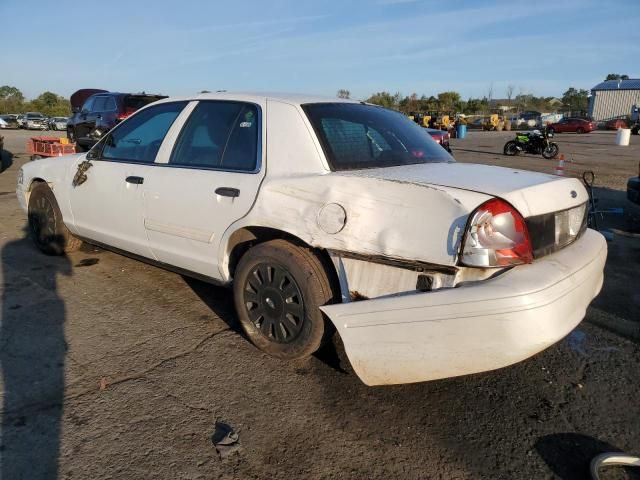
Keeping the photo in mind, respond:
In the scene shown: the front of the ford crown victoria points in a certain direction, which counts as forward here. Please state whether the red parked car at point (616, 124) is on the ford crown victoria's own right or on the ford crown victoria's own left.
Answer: on the ford crown victoria's own right

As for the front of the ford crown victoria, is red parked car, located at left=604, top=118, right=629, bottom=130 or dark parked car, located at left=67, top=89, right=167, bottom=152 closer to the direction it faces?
the dark parked car

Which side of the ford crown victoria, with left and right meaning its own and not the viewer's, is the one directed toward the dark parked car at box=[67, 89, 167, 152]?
front

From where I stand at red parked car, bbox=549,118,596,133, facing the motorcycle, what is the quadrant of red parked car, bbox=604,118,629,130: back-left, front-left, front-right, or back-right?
back-left

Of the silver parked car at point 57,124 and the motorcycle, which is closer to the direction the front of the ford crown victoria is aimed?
the silver parked car

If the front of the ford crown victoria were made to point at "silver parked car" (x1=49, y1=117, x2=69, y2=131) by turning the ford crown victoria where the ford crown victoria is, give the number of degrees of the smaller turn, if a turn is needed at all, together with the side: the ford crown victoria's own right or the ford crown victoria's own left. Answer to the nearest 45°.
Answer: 0° — it already faces it

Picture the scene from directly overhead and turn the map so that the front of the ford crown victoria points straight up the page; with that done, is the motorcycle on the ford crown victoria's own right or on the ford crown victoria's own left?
on the ford crown victoria's own right

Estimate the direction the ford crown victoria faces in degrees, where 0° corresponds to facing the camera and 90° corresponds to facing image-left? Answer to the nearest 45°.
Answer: approximately 135°

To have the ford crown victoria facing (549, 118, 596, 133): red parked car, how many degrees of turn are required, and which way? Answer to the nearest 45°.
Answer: approximately 90° to its right

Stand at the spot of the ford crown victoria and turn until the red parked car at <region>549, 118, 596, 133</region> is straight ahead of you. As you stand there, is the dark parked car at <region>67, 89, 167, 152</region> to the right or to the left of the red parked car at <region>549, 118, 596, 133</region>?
left
